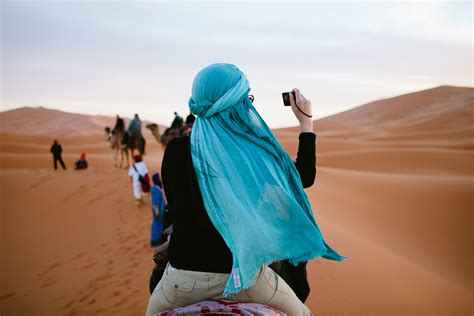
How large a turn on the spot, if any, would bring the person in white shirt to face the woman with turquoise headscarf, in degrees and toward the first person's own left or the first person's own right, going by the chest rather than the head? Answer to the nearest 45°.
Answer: approximately 180°

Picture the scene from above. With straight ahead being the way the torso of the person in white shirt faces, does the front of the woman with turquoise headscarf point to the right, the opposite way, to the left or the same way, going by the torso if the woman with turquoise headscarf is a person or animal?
the same way

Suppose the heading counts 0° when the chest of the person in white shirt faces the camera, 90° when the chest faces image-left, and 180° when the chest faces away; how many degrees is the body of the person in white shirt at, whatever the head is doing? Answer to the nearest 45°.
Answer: approximately 180°

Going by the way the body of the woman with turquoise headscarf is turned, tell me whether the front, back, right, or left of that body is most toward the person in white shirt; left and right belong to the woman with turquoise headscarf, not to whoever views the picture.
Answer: front

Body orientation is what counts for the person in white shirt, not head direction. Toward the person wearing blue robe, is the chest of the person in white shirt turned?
no

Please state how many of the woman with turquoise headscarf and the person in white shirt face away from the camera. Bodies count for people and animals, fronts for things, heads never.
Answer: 2

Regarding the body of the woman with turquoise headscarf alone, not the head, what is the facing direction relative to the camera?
away from the camera
